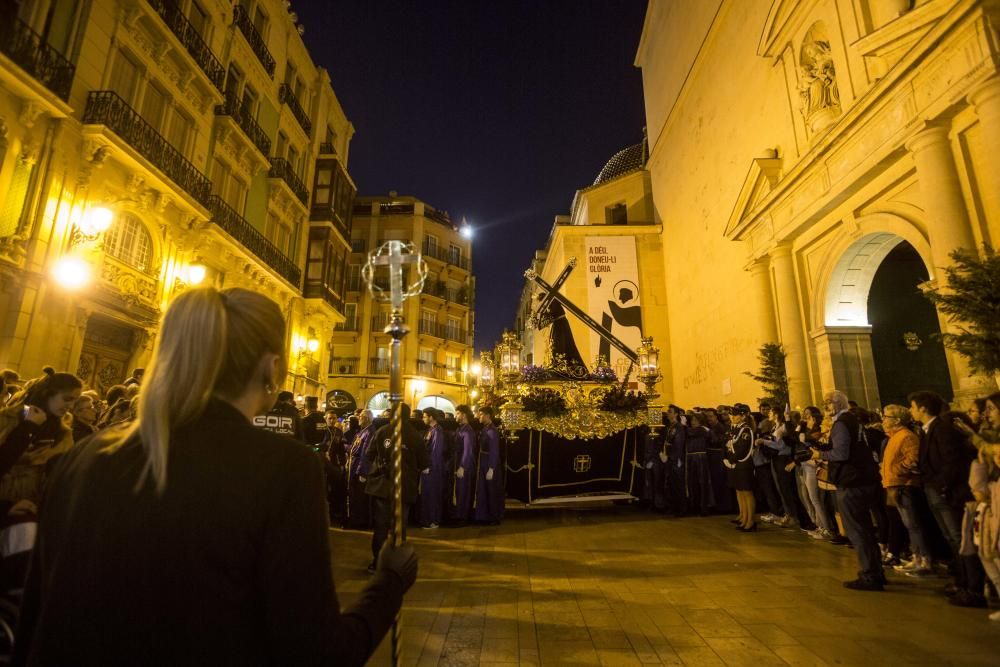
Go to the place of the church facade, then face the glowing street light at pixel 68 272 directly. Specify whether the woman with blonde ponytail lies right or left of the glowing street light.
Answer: left

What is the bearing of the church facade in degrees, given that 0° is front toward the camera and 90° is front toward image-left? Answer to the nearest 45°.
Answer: approximately 45°

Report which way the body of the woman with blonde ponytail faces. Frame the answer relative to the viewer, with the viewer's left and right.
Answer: facing away from the viewer and to the right of the viewer

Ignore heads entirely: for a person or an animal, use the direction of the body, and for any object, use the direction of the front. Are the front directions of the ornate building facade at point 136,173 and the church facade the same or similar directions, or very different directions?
very different directions

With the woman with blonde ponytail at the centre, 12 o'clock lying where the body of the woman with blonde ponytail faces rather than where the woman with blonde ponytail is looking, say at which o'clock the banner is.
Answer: The banner is roughly at 12 o'clock from the woman with blonde ponytail.

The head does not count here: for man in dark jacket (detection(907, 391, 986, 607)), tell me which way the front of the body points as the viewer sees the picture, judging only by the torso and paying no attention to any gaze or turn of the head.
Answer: to the viewer's left

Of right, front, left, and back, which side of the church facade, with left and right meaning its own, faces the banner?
right

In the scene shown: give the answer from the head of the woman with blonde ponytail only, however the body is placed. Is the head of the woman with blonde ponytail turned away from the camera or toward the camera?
away from the camera

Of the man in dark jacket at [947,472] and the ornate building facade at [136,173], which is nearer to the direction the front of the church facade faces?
the ornate building facade

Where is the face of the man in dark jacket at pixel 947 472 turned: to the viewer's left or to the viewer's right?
to the viewer's left
